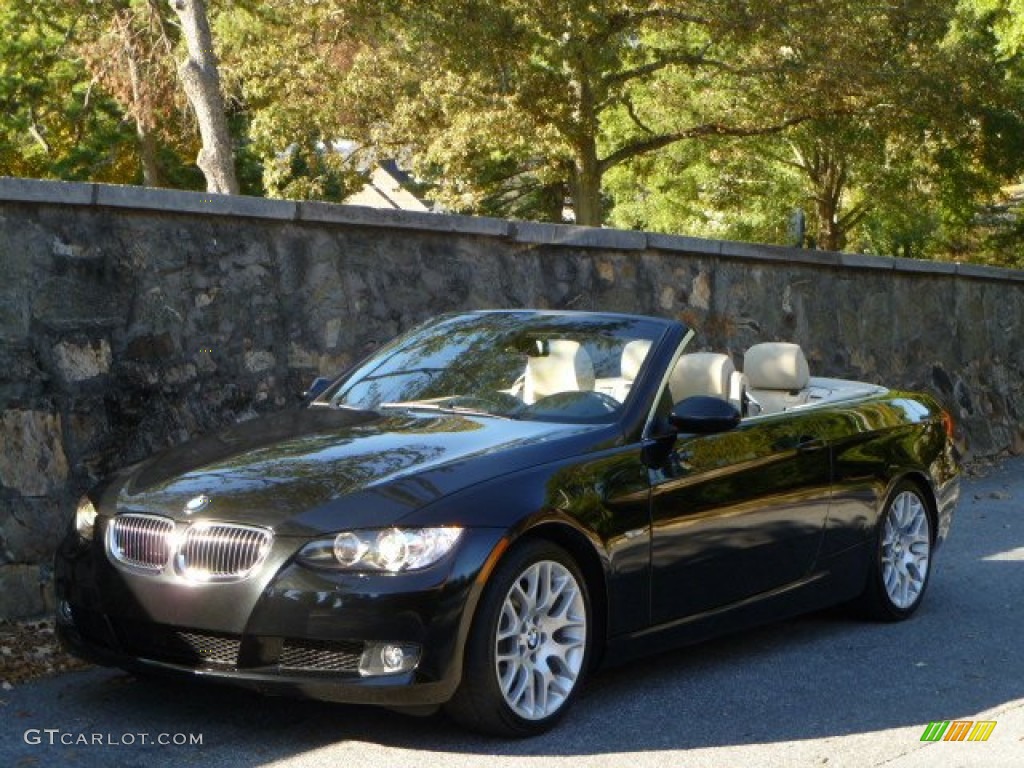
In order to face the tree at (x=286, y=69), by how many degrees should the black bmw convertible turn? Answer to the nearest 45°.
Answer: approximately 135° to its right

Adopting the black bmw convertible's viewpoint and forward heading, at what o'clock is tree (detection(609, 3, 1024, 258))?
The tree is roughly at 5 o'clock from the black bmw convertible.

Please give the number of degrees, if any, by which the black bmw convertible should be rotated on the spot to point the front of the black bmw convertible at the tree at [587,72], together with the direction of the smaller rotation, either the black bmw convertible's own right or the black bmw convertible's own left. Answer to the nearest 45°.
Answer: approximately 135° to the black bmw convertible's own right

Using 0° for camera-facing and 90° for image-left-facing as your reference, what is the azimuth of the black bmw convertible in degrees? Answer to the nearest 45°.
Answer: approximately 45°

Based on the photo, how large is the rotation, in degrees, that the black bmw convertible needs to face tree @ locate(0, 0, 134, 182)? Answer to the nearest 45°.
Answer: approximately 135° to its right
